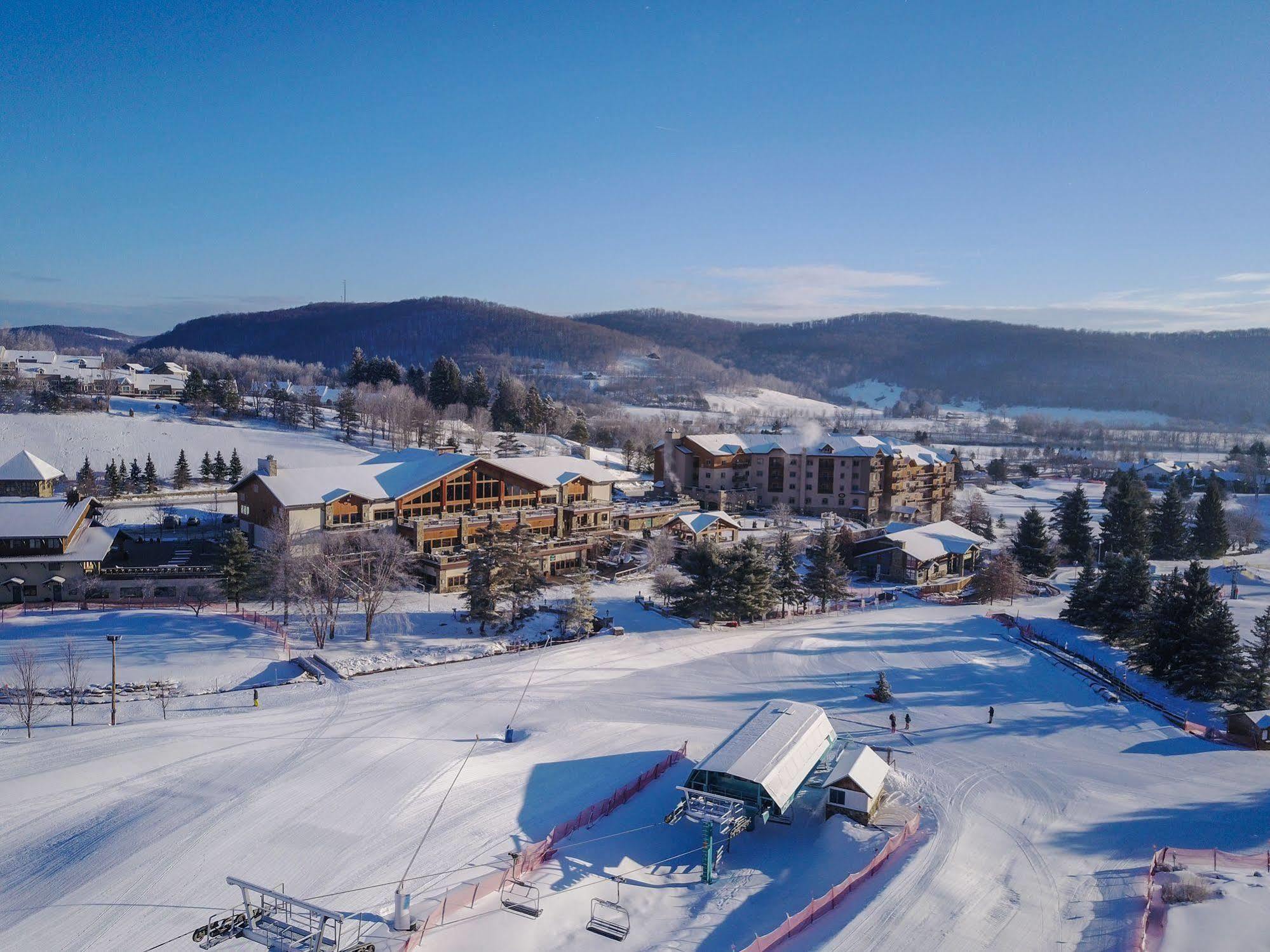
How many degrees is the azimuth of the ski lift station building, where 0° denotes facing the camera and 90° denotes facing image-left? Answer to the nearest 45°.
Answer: approximately 45°

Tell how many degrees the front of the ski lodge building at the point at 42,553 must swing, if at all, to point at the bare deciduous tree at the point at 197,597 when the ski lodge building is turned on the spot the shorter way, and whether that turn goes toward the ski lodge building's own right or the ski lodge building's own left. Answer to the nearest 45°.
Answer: approximately 45° to the ski lodge building's own left

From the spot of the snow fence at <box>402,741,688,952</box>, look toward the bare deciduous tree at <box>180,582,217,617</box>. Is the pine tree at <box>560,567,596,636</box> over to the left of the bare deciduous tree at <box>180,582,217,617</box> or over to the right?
right

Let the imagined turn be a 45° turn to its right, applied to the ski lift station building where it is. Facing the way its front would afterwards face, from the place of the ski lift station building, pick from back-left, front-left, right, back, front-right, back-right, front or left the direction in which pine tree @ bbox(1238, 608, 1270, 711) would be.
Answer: back-right

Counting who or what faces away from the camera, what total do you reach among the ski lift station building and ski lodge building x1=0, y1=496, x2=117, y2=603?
0

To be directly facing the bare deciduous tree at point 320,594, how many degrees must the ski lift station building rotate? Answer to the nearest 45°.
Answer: approximately 90° to its right

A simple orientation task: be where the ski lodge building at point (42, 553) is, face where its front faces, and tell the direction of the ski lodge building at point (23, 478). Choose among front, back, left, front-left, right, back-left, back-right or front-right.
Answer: back

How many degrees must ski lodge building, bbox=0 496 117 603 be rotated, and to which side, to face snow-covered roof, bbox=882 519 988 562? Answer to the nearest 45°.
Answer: approximately 90° to its left

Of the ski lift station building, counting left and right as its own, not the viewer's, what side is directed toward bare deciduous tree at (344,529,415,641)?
right

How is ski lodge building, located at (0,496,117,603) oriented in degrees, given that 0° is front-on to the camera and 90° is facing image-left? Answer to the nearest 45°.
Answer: approximately 0°
